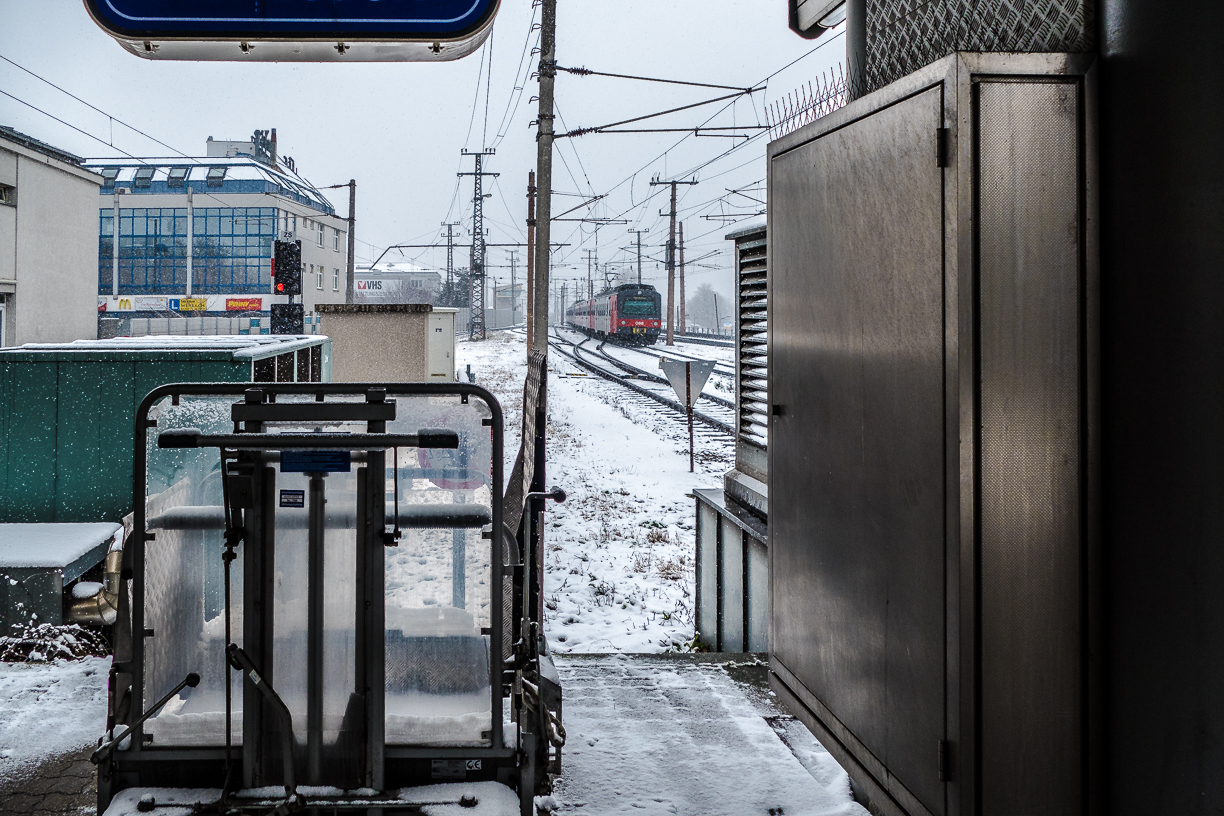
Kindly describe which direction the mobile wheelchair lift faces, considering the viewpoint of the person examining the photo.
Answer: facing away from the viewer

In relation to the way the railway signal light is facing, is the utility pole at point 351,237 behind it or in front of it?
behind

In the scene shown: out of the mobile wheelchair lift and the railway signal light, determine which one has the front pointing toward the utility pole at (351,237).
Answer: the mobile wheelchair lift

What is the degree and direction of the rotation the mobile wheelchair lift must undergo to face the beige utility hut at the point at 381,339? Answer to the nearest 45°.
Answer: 0° — it already faces it

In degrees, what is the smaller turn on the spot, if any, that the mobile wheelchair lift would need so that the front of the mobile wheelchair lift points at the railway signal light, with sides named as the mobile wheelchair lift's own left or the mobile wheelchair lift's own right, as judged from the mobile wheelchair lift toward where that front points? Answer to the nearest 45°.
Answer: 0° — it already faces it

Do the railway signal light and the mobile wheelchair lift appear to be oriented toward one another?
yes

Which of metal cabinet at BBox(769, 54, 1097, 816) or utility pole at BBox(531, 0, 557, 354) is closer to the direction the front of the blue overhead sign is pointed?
the metal cabinet

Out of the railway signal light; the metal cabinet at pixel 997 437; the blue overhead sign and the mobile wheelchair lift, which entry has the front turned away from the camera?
the mobile wheelchair lift

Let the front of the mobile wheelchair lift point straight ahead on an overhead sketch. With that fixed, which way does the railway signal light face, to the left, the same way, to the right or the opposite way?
the opposite way

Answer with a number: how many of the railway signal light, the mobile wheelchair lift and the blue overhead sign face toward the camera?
2
